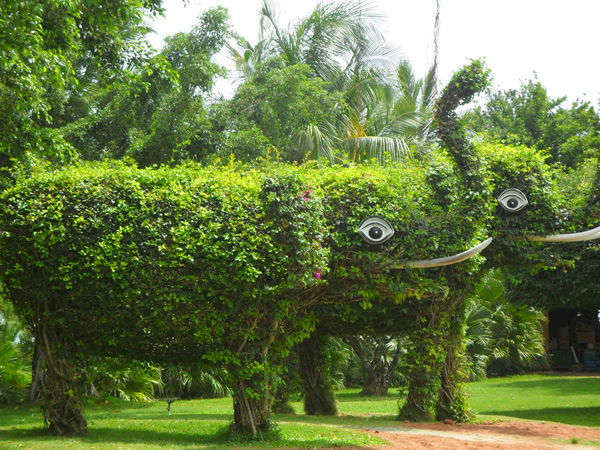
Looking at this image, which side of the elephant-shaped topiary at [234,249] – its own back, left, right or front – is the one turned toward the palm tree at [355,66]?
left

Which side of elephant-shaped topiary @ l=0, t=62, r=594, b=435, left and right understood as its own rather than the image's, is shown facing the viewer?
right

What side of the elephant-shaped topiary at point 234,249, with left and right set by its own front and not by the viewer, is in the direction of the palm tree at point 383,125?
left

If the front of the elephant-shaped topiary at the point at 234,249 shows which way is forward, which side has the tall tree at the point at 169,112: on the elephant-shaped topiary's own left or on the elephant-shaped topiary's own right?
on the elephant-shaped topiary's own left

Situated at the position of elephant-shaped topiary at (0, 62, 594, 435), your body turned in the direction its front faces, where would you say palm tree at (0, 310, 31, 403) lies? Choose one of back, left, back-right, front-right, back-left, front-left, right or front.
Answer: back-left
